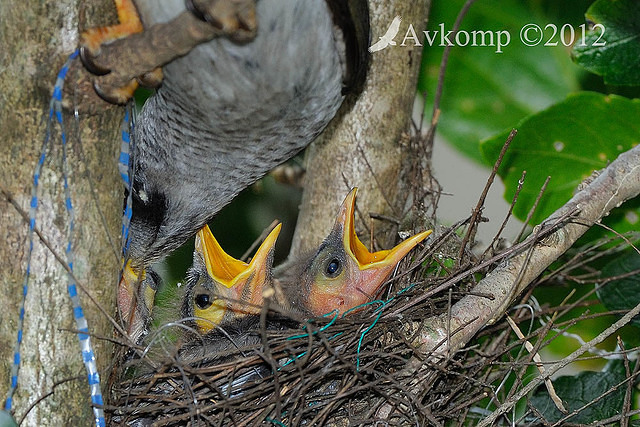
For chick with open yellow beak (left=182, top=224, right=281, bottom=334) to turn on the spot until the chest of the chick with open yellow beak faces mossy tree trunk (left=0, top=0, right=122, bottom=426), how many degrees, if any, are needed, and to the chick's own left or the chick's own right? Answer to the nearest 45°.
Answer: approximately 135° to the chick's own right

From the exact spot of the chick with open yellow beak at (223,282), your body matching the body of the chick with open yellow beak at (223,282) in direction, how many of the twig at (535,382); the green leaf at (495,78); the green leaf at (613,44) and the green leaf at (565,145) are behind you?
0

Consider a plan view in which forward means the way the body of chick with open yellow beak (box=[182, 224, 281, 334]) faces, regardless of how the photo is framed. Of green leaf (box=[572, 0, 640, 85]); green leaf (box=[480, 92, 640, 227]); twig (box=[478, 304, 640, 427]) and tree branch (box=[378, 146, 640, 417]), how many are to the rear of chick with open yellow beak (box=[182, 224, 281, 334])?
0
